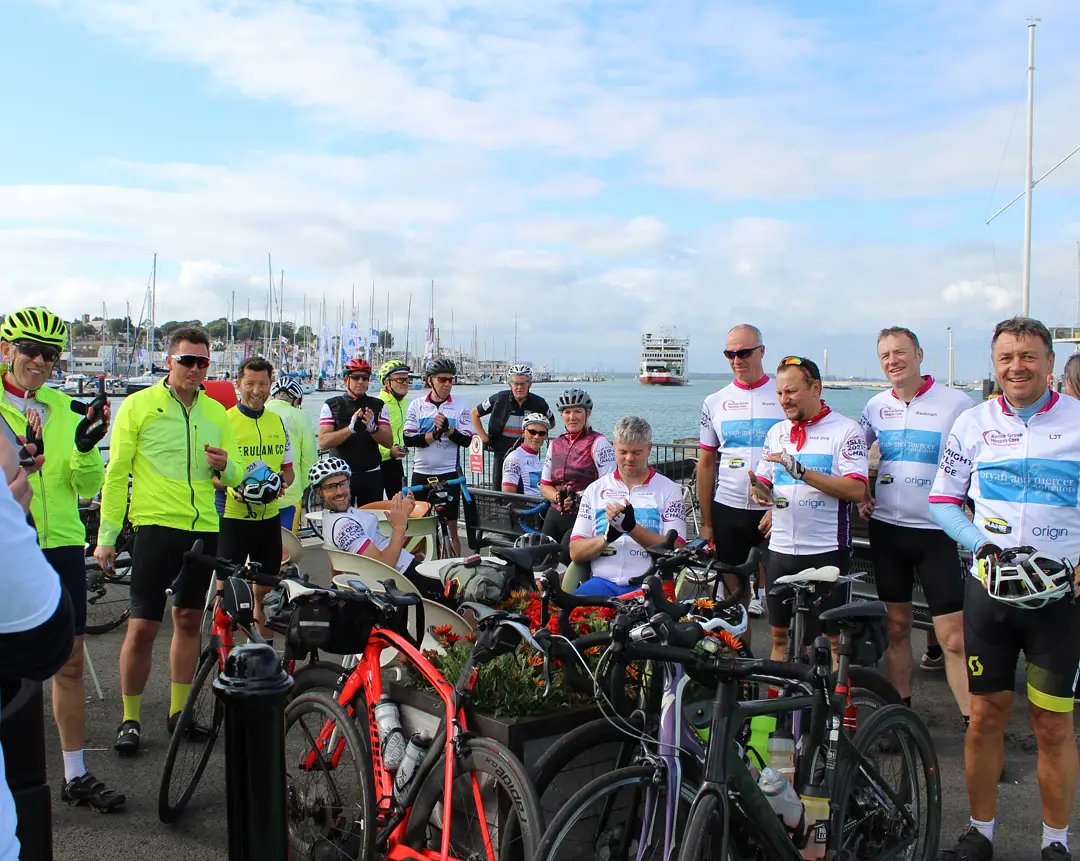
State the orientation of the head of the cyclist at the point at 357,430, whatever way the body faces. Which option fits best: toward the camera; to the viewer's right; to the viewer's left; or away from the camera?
toward the camera

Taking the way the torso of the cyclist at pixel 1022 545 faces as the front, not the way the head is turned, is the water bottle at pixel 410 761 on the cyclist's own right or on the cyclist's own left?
on the cyclist's own right

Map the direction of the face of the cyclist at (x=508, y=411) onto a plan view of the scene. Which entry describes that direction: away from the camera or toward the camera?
toward the camera

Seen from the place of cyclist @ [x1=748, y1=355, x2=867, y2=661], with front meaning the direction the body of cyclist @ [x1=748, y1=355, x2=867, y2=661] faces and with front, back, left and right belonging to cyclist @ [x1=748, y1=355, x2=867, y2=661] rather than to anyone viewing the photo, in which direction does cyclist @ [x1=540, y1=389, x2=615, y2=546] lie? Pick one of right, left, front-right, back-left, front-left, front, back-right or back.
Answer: right

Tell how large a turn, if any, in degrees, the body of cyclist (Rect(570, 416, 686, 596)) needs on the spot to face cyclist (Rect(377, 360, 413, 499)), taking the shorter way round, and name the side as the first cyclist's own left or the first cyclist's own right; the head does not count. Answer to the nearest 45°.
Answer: approximately 135° to the first cyclist's own right

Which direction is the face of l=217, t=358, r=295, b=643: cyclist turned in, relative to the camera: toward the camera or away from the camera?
toward the camera

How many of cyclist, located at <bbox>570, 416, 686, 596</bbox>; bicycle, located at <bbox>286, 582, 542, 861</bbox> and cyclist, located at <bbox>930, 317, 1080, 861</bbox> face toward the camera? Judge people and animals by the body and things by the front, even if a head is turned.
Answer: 2

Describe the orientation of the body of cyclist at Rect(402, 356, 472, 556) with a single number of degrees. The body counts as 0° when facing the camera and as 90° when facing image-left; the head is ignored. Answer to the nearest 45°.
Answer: approximately 0°

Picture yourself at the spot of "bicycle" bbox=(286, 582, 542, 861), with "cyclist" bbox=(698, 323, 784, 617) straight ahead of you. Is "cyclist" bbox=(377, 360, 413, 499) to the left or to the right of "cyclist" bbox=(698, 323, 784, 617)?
left

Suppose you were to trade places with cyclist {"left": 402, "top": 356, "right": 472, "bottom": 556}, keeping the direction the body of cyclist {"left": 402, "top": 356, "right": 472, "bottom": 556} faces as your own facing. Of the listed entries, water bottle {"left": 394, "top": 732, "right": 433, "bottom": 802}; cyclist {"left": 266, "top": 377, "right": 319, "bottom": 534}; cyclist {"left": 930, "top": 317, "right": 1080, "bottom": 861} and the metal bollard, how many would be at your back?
0

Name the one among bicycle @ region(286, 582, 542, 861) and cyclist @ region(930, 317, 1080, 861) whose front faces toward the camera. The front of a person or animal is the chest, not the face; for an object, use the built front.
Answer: the cyclist

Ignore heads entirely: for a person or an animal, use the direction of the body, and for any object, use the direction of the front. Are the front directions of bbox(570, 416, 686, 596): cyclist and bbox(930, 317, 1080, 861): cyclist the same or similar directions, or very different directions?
same or similar directions

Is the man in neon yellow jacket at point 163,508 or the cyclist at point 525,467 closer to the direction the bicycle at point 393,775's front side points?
the man in neon yellow jacket

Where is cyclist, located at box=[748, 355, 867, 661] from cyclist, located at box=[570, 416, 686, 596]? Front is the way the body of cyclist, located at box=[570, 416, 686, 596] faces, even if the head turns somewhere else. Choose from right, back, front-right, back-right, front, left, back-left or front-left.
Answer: left

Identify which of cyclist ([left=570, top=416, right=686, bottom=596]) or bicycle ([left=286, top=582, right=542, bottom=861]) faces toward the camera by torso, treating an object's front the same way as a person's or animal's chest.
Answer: the cyclist

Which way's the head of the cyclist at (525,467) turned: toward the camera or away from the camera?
toward the camera

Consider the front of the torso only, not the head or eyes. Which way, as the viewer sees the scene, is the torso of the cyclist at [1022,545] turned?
toward the camera

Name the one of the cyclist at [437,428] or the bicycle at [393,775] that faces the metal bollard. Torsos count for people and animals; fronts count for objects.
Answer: the cyclist
